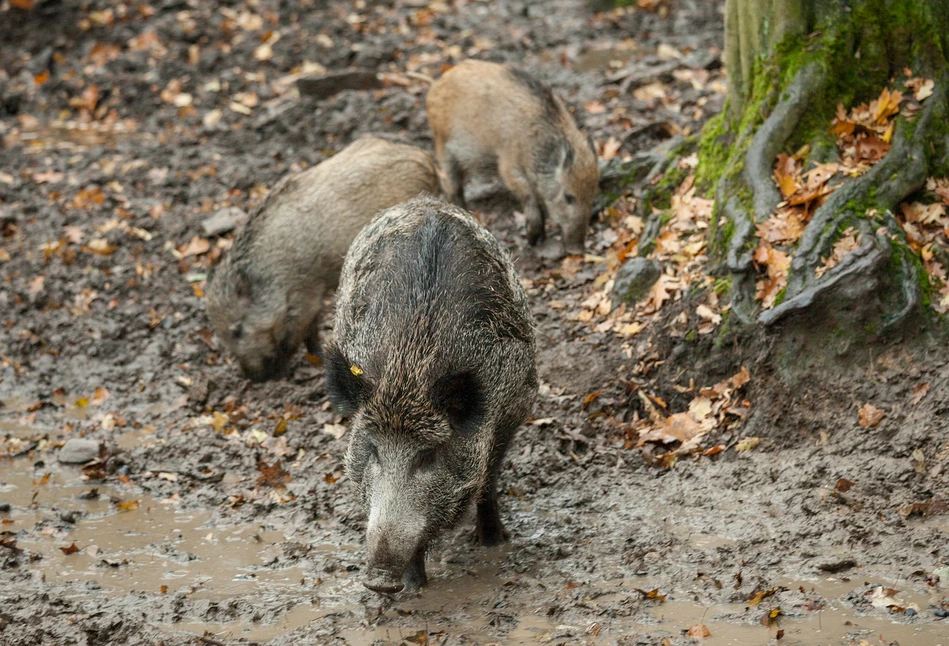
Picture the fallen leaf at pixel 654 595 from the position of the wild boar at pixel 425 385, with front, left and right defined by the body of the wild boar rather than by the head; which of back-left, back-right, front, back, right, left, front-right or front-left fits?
front-left

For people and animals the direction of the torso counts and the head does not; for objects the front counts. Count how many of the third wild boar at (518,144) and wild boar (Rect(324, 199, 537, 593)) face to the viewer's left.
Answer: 0

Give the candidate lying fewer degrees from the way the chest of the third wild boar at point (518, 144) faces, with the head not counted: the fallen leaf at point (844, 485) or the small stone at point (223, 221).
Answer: the fallen leaf

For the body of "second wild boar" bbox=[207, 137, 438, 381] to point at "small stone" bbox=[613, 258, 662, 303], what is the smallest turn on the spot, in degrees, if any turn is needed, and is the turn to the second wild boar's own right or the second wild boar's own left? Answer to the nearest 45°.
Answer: approximately 90° to the second wild boar's own left

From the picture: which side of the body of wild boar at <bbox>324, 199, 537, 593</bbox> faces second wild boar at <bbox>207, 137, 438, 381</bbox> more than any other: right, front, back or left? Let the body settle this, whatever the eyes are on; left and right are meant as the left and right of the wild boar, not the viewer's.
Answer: back

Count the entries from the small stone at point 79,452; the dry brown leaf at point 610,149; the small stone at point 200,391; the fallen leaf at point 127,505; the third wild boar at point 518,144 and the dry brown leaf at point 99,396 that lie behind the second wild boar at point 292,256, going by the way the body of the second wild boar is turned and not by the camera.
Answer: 2

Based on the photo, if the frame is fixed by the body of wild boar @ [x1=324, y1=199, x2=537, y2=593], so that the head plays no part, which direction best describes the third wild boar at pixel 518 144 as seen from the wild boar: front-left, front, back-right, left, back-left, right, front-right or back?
back

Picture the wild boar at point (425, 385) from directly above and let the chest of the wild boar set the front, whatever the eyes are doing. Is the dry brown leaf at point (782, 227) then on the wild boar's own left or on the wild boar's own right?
on the wild boar's own left

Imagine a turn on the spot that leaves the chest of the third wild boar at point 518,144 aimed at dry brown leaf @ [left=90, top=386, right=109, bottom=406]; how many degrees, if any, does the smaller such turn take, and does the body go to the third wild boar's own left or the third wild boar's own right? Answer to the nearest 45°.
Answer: approximately 90° to the third wild boar's own right

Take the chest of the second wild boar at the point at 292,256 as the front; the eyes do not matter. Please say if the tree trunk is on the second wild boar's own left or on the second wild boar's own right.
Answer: on the second wild boar's own left
